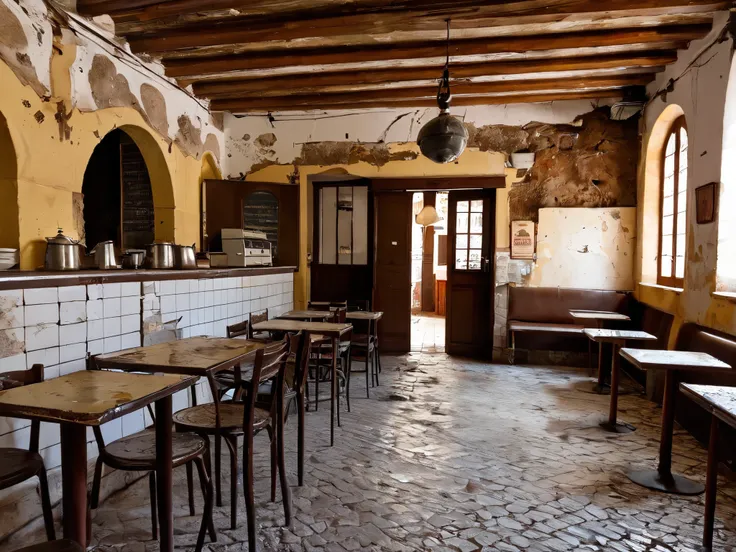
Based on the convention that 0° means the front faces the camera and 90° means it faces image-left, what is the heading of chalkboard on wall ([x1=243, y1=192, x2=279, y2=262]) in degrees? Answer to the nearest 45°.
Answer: approximately 0°

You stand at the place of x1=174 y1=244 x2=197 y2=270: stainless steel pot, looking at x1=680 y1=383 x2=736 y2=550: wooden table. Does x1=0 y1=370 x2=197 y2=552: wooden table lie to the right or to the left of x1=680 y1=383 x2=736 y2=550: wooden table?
right

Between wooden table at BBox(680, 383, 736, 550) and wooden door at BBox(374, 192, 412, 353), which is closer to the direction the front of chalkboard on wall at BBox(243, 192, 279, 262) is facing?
the wooden table

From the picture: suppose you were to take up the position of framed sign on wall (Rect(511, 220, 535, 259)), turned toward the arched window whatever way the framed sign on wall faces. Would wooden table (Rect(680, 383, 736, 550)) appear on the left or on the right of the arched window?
right

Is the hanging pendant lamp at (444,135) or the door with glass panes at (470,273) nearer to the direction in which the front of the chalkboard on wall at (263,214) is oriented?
the hanging pendant lamp

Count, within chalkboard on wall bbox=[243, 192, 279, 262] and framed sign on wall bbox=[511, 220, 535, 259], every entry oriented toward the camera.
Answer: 2

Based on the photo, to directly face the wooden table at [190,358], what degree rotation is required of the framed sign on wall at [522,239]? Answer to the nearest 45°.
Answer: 0° — it already faces it

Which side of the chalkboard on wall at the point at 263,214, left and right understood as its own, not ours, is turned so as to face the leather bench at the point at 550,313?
left

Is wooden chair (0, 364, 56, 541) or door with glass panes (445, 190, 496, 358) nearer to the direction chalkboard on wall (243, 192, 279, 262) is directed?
the wooden chair

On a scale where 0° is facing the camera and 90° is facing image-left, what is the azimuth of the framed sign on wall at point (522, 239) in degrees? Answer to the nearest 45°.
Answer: approximately 0°

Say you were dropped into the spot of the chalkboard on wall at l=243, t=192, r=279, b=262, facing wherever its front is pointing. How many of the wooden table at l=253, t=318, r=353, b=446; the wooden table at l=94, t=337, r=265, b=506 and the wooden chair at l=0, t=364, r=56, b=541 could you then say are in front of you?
3

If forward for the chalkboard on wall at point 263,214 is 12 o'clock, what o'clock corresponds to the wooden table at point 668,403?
The wooden table is roughly at 11 o'clock from the chalkboard on wall.
